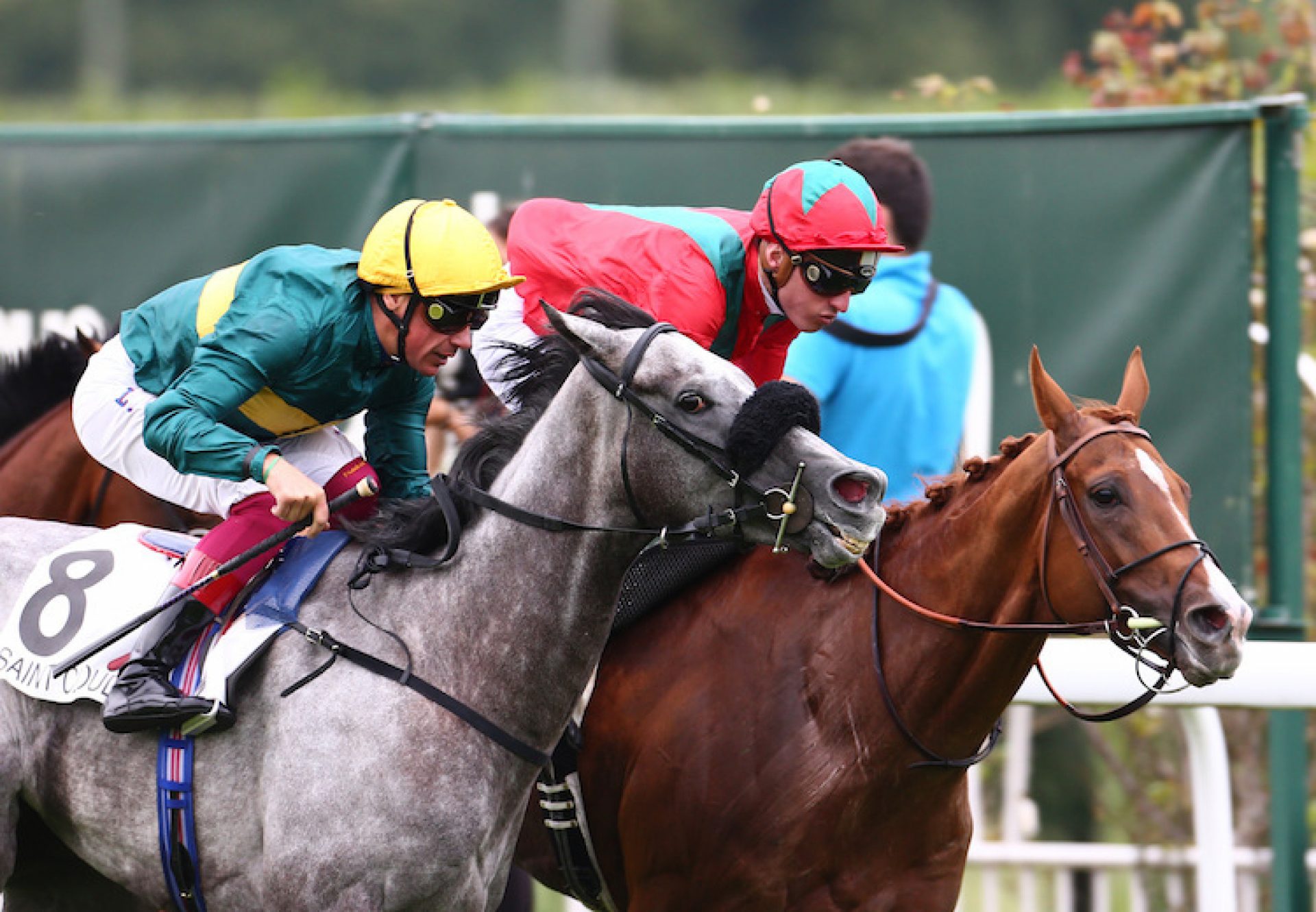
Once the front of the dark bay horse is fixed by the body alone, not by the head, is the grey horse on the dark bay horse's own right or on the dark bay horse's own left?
on the dark bay horse's own right

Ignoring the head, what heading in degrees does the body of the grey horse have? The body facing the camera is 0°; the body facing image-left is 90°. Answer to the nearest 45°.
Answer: approximately 270°

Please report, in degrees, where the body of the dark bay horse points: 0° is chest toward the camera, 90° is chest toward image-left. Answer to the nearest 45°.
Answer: approximately 270°
